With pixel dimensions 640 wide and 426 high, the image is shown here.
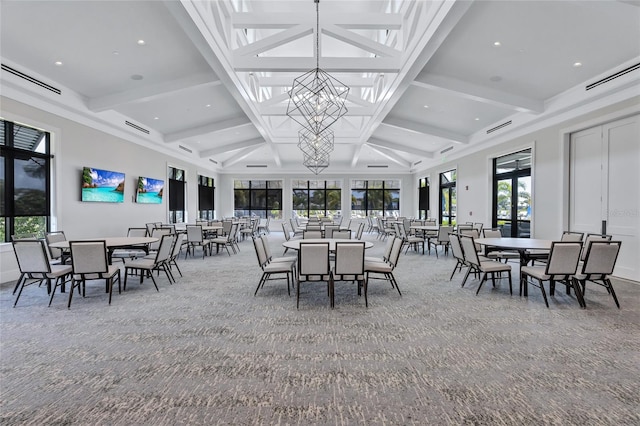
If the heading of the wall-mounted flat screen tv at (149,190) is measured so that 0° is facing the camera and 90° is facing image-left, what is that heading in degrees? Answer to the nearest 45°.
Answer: approximately 315°

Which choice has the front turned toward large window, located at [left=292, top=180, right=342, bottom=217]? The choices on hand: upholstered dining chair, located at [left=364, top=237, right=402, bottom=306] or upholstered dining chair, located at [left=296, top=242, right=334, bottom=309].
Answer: upholstered dining chair, located at [left=296, top=242, right=334, bottom=309]

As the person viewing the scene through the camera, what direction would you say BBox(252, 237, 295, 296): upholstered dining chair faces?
facing to the right of the viewer

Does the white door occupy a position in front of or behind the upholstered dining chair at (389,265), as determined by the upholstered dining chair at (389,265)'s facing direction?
behind

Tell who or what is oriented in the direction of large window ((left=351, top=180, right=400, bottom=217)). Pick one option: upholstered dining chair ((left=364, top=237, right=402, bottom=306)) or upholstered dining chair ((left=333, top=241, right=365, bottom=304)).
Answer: upholstered dining chair ((left=333, top=241, right=365, bottom=304))

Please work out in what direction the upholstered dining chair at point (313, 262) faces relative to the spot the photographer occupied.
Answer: facing away from the viewer

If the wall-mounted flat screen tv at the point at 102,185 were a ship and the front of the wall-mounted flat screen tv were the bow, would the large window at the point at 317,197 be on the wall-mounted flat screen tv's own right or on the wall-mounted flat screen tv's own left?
on the wall-mounted flat screen tv's own left

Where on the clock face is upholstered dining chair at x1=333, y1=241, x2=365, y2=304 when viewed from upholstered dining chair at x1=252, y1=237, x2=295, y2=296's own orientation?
upholstered dining chair at x1=333, y1=241, x2=365, y2=304 is roughly at 1 o'clock from upholstered dining chair at x1=252, y1=237, x2=295, y2=296.

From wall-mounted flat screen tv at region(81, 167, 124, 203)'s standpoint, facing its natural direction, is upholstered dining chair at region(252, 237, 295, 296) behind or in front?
in front

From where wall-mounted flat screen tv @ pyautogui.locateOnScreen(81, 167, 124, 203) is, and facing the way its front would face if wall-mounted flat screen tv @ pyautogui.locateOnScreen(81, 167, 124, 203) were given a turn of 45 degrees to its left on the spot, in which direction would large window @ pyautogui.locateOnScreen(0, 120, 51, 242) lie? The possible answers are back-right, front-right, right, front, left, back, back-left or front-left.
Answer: back-right

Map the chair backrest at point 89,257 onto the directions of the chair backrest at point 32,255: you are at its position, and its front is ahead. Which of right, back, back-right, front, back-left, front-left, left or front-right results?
right

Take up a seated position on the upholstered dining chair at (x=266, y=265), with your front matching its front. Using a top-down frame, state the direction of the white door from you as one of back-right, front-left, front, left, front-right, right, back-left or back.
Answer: front

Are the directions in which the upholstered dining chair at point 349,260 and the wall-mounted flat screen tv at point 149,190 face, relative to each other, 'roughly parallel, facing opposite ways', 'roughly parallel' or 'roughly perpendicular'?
roughly perpendicular

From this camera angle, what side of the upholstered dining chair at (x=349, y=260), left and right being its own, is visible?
back

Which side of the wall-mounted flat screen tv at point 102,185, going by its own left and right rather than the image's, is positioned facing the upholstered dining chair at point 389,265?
front
